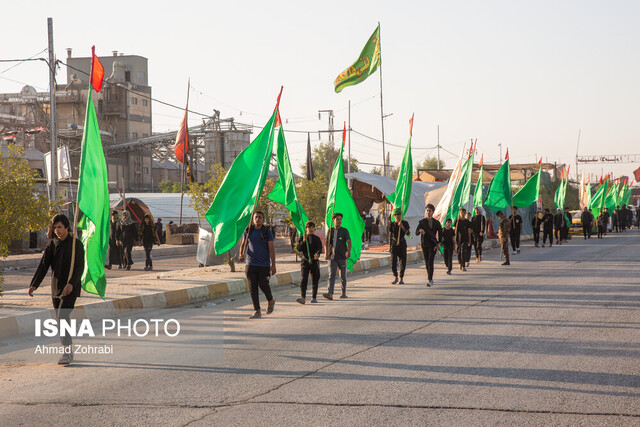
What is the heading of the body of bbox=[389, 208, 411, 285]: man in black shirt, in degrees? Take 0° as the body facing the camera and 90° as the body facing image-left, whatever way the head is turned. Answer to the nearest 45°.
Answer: approximately 0°

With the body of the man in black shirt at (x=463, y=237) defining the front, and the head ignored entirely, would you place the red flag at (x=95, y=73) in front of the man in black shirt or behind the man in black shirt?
in front

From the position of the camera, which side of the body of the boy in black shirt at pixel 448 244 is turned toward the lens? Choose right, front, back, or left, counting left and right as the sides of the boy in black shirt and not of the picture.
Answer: front

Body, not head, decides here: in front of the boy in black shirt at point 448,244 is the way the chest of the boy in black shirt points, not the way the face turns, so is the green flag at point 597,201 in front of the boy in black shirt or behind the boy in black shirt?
behind

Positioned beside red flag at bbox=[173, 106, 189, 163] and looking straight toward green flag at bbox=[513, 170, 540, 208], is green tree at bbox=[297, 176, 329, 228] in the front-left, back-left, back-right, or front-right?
front-right

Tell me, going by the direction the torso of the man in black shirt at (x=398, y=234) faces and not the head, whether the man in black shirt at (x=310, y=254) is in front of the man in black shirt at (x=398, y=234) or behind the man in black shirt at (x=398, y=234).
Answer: in front

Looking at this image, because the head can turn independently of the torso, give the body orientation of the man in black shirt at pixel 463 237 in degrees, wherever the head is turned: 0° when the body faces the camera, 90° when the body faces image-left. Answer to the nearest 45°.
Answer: approximately 0°

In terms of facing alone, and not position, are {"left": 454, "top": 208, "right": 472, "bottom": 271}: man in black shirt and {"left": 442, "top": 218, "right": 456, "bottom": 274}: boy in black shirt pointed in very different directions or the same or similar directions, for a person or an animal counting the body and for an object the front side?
same or similar directions

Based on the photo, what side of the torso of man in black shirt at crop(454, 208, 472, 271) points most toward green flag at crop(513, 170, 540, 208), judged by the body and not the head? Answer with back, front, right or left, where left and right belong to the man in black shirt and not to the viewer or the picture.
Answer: back

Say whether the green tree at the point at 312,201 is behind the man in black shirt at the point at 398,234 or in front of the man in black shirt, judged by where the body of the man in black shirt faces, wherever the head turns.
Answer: behind

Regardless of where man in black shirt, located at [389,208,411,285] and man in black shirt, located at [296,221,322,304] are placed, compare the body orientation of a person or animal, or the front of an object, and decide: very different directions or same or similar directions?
same or similar directions

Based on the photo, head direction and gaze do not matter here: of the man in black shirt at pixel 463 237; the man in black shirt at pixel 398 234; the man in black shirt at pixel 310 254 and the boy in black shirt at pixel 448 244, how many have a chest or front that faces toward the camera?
4

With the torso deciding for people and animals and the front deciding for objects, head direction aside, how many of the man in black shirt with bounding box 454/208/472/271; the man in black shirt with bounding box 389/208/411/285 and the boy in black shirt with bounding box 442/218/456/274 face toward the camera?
3

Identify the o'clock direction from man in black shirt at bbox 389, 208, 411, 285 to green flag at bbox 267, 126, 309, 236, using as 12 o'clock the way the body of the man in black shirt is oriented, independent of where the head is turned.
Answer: The green flag is roughly at 2 o'clock from the man in black shirt.

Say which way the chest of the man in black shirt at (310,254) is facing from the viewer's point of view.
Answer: toward the camera
